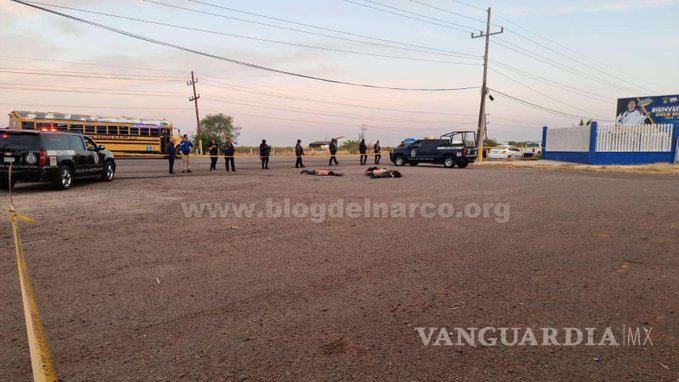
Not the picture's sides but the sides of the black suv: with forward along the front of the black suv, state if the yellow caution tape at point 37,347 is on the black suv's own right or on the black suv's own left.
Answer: on the black suv's own right

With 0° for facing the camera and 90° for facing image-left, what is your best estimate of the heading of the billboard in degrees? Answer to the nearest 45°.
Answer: approximately 0°

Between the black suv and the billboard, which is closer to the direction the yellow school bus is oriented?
the billboard

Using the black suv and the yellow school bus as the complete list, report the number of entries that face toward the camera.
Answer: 0

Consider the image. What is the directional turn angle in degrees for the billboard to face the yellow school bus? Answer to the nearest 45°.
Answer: approximately 45° to its right

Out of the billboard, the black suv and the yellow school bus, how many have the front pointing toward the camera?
1

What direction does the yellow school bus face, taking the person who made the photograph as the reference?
facing to the right of the viewer

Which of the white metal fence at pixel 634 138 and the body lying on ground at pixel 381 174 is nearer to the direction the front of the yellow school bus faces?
the white metal fence

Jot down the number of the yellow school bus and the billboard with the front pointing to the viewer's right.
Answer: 1

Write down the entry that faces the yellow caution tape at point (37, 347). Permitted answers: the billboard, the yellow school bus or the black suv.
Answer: the billboard

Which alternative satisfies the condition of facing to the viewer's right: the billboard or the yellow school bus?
the yellow school bus

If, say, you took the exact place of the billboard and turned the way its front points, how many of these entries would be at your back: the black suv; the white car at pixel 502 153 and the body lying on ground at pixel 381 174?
0

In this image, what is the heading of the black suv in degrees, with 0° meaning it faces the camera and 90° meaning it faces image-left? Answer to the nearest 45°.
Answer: approximately 225°

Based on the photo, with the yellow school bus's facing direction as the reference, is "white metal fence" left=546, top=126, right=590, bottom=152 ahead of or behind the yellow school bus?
ahead

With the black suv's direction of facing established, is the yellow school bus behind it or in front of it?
in front

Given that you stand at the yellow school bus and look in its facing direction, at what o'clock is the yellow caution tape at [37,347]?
The yellow caution tape is roughly at 3 o'clock from the yellow school bus.
